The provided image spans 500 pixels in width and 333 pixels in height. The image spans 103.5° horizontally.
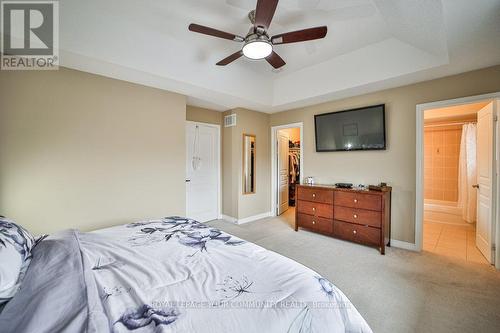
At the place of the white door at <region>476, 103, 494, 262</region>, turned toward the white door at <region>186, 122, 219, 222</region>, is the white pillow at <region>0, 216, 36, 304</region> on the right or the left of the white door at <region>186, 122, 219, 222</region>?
left

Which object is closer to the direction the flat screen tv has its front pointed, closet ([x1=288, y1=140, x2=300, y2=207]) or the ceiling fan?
the ceiling fan

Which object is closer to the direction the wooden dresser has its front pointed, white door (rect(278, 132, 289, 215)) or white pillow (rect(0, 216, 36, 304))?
the white pillow

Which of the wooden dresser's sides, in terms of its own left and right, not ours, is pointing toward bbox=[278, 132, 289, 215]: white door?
right

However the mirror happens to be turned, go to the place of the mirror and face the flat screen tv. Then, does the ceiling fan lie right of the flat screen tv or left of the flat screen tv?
right

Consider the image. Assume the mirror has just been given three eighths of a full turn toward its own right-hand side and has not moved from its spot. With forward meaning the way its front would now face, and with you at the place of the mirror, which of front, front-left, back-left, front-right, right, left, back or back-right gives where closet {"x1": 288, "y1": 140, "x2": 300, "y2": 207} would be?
back-right

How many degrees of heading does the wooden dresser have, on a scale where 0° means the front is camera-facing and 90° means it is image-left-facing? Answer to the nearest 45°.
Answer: approximately 45°

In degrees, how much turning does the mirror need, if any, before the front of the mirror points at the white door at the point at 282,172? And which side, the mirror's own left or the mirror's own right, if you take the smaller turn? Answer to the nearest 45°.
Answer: approximately 90° to the mirror's own left

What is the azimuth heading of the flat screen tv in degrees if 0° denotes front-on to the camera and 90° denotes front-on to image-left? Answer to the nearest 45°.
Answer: approximately 45°

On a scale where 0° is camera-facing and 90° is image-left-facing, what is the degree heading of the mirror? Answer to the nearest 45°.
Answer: approximately 315°

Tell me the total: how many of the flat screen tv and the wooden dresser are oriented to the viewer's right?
0
